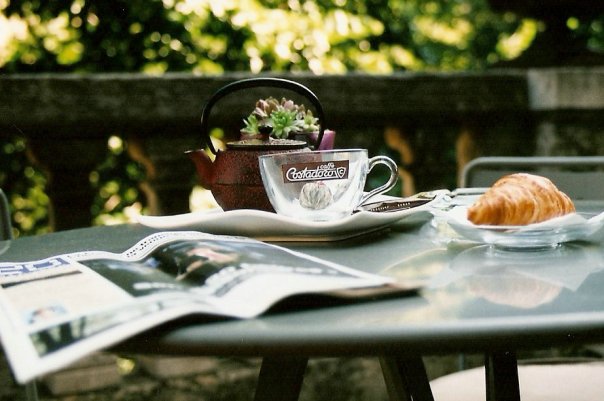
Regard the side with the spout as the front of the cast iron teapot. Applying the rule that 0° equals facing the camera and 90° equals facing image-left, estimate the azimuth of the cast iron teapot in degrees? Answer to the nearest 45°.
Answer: approximately 90°

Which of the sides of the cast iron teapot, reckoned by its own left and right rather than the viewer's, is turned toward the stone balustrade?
right

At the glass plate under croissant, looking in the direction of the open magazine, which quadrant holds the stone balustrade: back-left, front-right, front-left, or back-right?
back-right
